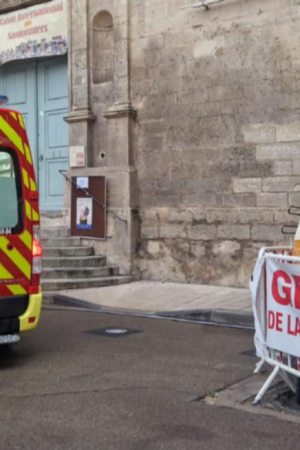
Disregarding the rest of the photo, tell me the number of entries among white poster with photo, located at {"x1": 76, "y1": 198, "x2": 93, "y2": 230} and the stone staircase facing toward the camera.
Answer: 2

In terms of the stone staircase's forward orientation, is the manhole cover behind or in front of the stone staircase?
in front

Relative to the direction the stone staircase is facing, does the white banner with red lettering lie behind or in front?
in front

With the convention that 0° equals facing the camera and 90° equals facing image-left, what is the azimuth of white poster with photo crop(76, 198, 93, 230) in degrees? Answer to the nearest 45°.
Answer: approximately 0°

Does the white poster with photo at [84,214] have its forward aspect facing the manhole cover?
yes
